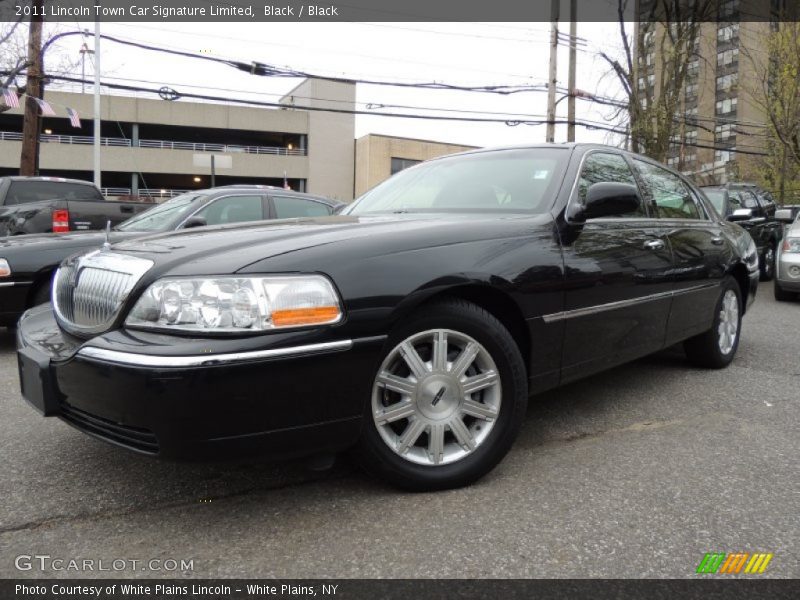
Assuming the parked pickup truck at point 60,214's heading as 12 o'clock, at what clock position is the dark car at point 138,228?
The dark car is roughly at 7 o'clock from the parked pickup truck.

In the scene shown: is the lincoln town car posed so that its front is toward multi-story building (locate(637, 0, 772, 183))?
no

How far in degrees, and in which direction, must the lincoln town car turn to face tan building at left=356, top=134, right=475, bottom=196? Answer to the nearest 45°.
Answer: approximately 135° to its right

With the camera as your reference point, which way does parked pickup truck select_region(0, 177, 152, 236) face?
facing away from the viewer and to the left of the viewer

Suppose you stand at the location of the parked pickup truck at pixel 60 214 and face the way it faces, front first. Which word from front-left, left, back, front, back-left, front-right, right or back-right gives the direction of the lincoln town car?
back-left

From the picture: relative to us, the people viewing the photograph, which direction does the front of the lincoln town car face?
facing the viewer and to the left of the viewer

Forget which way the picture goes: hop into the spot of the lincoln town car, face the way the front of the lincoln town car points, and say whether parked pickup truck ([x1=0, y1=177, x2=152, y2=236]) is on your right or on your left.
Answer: on your right

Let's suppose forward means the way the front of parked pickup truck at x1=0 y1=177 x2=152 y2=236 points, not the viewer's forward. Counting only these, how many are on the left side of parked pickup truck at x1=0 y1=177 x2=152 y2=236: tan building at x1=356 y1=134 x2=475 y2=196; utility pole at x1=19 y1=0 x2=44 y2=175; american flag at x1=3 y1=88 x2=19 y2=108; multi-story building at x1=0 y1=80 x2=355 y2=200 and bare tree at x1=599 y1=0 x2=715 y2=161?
0

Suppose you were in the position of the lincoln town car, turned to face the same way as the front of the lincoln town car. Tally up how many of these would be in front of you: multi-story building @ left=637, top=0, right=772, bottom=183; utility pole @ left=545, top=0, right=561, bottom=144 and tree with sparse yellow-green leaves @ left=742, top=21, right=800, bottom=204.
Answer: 0

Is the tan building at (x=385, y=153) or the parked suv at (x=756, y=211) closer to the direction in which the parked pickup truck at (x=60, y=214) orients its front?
the tan building

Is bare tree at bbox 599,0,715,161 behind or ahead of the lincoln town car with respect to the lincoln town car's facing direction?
behind

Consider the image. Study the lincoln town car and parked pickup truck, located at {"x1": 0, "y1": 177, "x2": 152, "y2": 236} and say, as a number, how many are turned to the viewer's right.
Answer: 0

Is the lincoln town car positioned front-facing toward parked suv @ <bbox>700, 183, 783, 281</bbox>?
no
